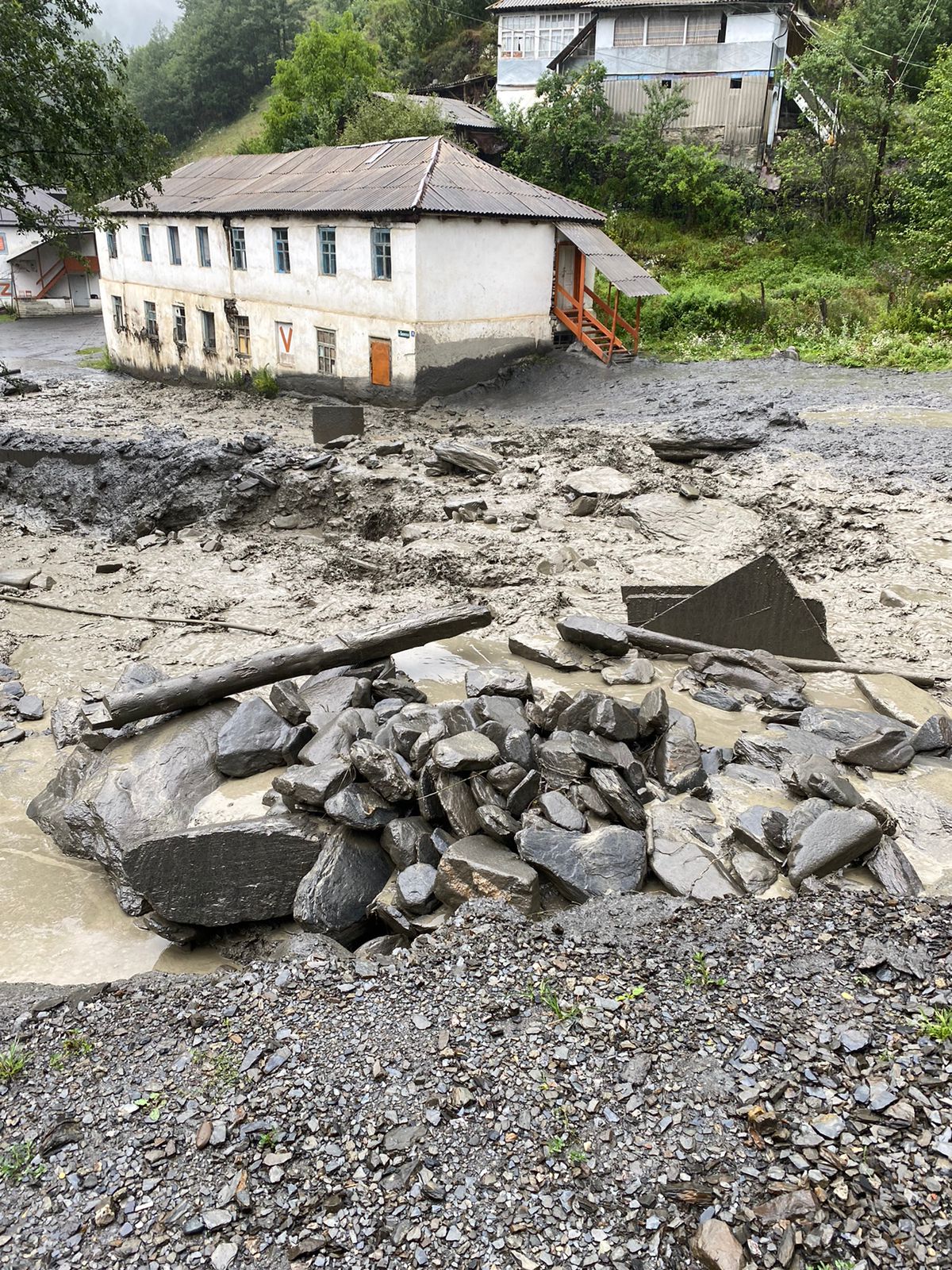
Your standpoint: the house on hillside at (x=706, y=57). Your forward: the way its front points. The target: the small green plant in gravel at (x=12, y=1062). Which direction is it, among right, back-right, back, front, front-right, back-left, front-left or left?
front

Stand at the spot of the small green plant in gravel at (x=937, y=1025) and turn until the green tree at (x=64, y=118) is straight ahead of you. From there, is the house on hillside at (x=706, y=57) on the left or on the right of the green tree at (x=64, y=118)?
right

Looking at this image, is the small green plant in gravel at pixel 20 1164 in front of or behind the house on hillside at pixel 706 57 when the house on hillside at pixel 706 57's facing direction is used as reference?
in front

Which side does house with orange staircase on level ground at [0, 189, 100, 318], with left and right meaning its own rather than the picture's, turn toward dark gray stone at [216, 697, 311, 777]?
front

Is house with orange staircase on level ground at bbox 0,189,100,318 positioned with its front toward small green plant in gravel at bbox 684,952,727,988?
yes

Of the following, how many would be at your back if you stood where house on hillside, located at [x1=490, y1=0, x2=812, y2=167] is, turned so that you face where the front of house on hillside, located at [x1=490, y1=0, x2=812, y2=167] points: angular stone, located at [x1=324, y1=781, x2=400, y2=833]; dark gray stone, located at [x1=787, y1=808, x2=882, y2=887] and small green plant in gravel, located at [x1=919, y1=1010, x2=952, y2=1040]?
0

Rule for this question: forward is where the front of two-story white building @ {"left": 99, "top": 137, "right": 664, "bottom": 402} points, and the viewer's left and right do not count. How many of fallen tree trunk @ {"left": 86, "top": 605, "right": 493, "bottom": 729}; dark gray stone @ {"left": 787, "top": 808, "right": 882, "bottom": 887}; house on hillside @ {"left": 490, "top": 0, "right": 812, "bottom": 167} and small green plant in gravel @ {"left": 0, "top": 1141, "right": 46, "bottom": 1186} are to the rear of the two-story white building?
1

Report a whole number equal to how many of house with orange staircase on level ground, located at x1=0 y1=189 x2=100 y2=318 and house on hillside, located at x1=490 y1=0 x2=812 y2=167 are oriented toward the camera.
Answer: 2

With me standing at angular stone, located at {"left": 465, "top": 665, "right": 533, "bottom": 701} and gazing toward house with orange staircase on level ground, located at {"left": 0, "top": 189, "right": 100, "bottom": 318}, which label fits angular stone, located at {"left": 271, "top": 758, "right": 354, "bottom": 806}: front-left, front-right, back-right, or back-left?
back-left

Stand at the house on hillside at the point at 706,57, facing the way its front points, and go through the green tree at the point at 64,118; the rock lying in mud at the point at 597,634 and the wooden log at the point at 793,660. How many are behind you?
0

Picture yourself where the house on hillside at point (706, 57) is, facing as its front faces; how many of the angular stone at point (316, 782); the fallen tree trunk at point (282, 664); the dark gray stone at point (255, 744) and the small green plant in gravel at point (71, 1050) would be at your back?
0

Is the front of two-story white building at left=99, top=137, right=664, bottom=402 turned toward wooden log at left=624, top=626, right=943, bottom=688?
no

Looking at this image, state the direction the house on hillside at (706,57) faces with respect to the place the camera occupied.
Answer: facing the viewer

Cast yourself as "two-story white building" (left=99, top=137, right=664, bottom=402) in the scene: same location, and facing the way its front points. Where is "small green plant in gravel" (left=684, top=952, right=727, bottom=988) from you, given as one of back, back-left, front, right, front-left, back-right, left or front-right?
front-left

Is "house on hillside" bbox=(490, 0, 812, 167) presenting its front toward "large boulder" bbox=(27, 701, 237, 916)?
yes

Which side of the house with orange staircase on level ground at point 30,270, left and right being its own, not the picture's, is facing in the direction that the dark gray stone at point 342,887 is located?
front

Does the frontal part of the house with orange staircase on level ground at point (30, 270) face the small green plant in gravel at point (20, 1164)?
yes

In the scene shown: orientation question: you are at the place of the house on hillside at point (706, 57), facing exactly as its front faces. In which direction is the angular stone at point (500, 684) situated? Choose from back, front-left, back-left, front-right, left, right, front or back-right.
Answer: front

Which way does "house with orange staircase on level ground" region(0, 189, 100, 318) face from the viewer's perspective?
toward the camera

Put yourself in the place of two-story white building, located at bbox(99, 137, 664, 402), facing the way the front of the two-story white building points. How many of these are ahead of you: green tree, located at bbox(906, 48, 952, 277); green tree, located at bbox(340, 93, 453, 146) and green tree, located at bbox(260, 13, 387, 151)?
0

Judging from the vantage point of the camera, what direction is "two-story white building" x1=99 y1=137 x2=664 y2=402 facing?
facing the viewer and to the left of the viewer
